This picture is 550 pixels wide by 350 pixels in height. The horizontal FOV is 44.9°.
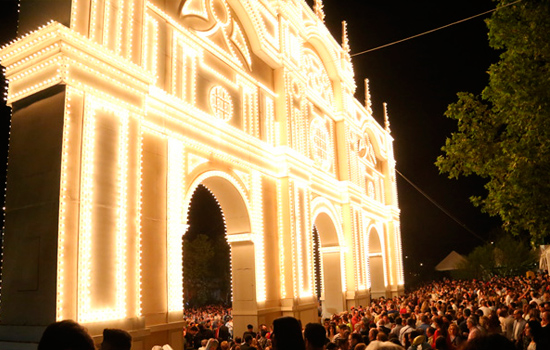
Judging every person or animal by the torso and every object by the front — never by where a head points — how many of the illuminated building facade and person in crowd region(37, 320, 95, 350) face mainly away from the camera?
1

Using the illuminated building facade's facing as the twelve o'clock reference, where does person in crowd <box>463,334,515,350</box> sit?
The person in crowd is roughly at 1 o'clock from the illuminated building facade.

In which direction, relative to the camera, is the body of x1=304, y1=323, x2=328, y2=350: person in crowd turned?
away from the camera

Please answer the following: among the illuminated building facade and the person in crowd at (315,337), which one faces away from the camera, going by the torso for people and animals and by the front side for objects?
the person in crowd

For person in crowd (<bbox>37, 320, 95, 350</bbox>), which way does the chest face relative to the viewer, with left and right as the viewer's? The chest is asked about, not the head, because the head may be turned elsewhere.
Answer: facing away from the viewer

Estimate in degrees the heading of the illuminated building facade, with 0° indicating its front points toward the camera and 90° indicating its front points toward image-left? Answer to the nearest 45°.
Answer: approximately 315°

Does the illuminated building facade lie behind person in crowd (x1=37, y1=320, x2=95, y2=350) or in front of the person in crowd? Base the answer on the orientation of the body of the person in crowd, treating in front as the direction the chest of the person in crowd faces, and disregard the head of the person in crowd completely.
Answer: in front

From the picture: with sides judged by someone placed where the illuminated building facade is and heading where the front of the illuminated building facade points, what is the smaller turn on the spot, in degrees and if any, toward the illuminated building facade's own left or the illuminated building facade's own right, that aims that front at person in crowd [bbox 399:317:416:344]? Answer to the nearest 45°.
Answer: approximately 45° to the illuminated building facade's own left

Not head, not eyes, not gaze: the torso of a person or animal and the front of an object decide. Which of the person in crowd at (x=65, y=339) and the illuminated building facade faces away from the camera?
the person in crowd

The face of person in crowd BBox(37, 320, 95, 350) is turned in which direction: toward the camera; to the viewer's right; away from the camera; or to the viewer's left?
away from the camera

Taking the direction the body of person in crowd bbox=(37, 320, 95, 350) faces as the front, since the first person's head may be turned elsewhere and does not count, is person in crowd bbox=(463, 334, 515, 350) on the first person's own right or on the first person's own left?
on the first person's own right
